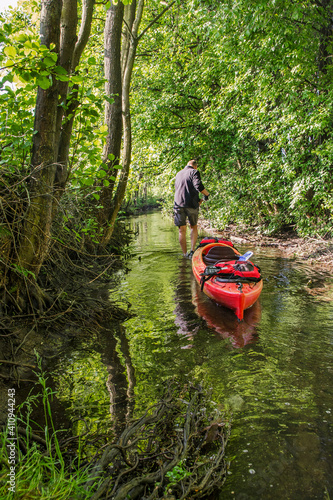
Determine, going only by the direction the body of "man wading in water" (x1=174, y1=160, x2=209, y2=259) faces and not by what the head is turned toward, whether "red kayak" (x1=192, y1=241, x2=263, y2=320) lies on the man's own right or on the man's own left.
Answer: on the man's own right

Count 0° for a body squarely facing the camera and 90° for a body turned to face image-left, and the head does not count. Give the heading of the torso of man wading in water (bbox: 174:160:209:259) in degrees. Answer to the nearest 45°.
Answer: approximately 225°

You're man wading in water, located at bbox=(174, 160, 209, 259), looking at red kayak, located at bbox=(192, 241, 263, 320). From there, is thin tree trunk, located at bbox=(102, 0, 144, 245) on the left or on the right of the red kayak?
right
